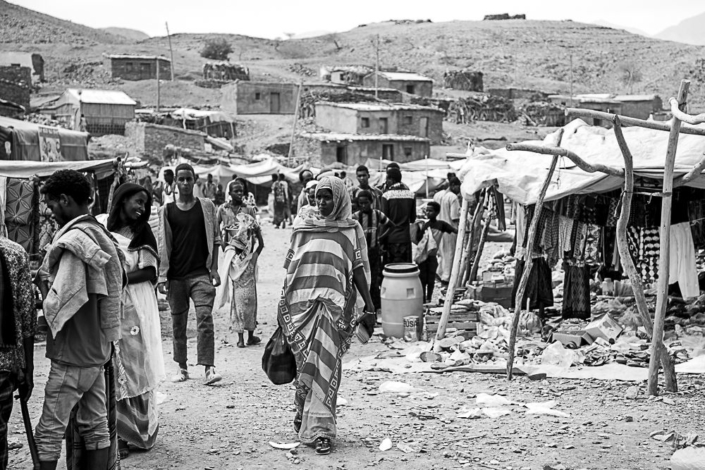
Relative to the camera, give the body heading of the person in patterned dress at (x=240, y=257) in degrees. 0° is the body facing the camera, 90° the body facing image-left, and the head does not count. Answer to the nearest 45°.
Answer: approximately 0°

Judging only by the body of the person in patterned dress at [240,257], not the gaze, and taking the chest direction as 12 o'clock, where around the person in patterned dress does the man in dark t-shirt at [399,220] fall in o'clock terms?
The man in dark t-shirt is roughly at 8 o'clock from the person in patterned dress.

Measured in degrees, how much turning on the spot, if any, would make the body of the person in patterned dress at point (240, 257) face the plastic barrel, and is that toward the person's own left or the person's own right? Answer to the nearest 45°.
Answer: approximately 90° to the person's own left
